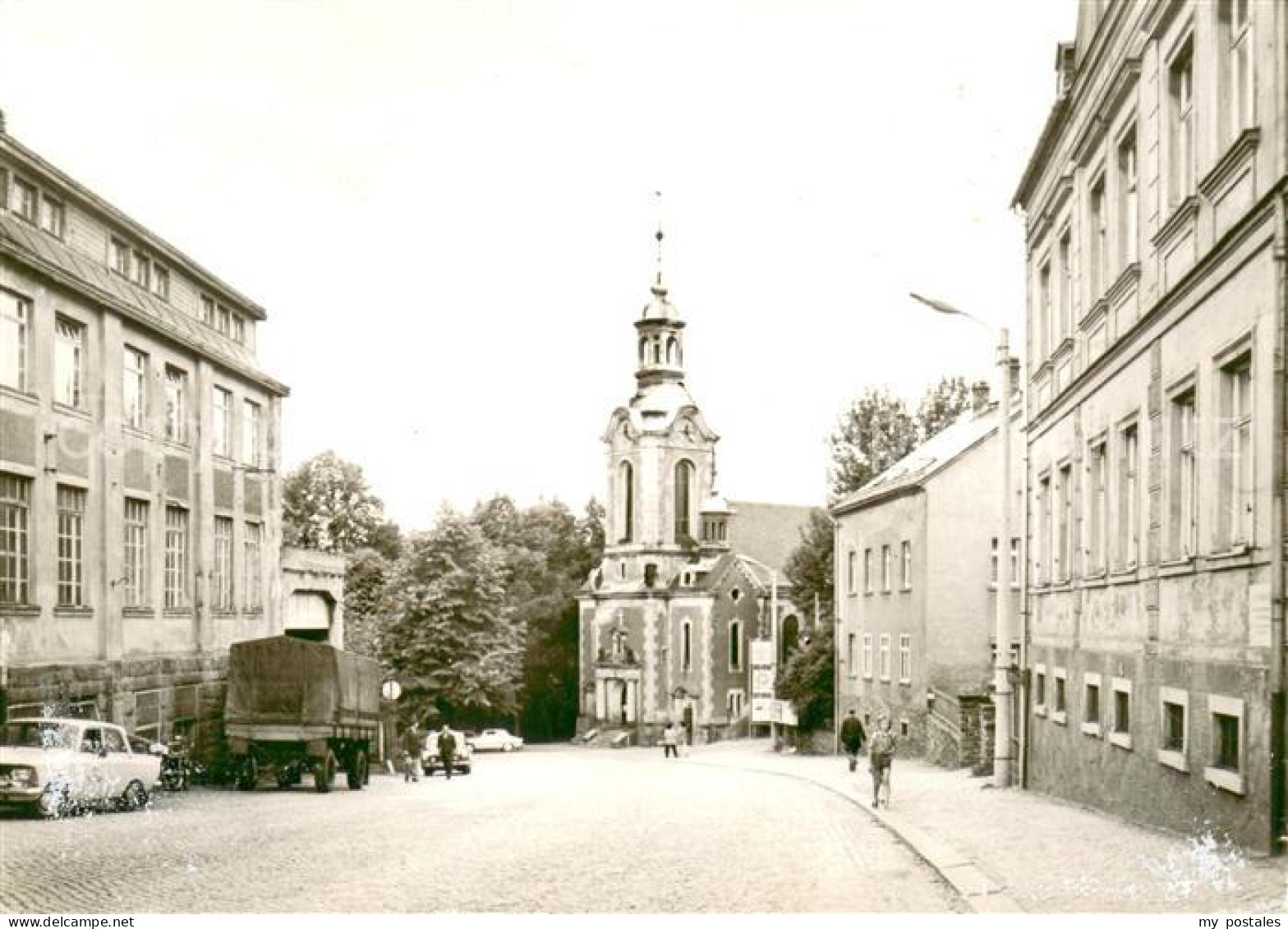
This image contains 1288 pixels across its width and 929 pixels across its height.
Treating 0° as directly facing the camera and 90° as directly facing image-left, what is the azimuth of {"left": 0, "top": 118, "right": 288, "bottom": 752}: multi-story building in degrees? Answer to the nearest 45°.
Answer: approximately 315°

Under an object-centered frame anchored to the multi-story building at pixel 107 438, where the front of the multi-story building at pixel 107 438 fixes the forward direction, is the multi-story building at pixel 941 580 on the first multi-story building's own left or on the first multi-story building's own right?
on the first multi-story building's own left

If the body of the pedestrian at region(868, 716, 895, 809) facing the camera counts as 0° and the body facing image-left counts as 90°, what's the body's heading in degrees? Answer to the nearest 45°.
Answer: approximately 0°

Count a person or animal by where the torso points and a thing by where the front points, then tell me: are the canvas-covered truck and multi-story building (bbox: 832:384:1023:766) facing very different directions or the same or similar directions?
very different directions

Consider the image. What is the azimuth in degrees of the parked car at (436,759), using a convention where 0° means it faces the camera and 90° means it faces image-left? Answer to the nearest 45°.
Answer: approximately 0°
